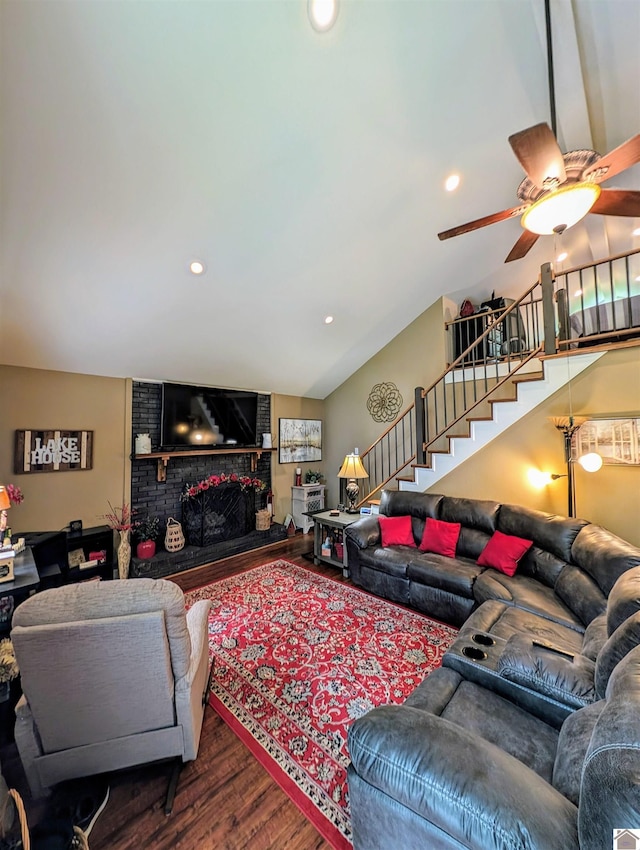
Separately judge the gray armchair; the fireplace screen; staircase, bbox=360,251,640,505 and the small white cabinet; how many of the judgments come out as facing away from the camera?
1

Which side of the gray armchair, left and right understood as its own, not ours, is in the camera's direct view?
back

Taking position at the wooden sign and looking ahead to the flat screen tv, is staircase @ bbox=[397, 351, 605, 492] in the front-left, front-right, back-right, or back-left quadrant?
front-right

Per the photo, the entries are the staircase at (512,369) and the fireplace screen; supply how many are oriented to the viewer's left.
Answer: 1

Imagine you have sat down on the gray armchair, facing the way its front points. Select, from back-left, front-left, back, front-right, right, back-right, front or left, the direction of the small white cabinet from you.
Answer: front-right

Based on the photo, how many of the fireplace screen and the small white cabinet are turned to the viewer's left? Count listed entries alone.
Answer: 0

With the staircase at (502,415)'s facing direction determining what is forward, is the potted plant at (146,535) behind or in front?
in front

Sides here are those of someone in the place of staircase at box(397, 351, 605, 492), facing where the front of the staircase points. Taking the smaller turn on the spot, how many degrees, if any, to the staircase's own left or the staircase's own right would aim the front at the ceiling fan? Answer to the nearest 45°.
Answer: approximately 90° to the staircase's own left

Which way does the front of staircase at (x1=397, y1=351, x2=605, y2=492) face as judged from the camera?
facing to the left of the viewer

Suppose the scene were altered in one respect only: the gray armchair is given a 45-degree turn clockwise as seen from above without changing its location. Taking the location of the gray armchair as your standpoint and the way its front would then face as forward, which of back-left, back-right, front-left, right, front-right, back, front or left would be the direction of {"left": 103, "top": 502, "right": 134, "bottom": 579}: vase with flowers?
front-left

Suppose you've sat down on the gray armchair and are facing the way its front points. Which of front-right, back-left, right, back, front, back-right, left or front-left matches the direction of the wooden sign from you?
front

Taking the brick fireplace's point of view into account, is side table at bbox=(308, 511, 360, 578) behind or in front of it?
in front
